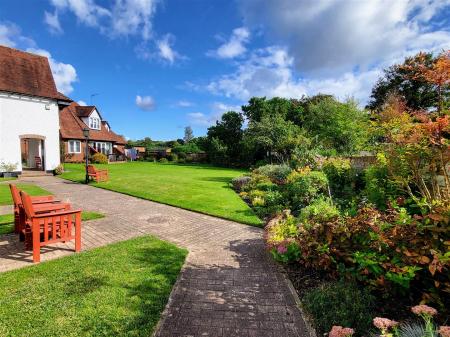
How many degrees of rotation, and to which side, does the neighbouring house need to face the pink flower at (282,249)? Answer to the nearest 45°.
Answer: approximately 45° to its right

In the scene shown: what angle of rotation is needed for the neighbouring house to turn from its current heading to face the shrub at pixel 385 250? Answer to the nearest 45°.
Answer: approximately 45° to its right

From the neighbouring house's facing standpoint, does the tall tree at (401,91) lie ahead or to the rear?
ahead

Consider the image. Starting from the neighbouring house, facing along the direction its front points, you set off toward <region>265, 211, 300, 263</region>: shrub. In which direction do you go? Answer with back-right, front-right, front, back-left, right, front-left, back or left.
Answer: front-right

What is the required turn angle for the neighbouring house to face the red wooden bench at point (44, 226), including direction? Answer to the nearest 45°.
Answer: approximately 45° to its right

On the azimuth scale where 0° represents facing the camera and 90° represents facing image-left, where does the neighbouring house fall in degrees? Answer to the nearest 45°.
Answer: approximately 315°

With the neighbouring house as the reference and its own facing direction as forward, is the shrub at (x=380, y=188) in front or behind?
in front

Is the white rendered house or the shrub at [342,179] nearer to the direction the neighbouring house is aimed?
the shrub

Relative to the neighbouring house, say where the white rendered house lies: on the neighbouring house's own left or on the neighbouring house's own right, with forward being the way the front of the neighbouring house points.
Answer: on the neighbouring house's own right
